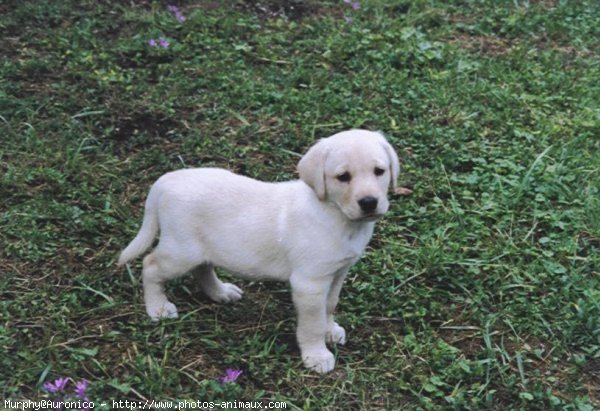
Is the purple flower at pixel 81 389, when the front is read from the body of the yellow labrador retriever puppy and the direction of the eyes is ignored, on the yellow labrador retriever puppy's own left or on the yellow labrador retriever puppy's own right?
on the yellow labrador retriever puppy's own right

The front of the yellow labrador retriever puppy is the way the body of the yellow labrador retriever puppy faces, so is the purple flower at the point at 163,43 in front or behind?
behind

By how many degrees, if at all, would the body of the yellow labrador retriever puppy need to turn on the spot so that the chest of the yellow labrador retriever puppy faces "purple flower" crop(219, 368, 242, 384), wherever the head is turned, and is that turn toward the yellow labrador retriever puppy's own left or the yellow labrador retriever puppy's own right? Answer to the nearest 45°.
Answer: approximately 45° to the yellow labrador retriever puppy's own right

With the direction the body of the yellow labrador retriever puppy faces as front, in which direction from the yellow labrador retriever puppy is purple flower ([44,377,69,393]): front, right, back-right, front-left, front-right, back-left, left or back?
right

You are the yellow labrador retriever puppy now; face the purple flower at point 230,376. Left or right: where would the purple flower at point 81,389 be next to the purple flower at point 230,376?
right

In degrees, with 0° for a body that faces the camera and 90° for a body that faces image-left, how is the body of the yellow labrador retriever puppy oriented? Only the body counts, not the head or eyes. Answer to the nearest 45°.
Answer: approximately 315°
